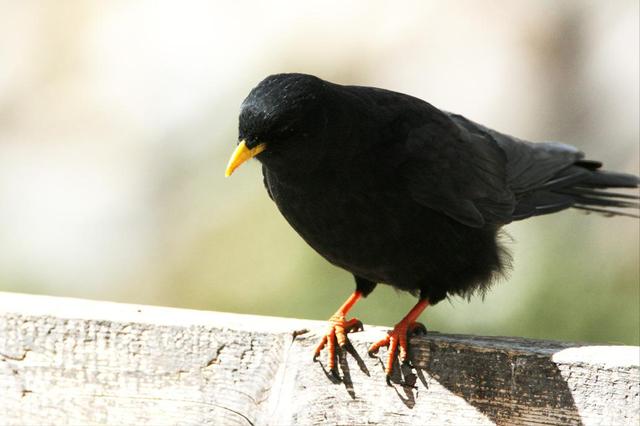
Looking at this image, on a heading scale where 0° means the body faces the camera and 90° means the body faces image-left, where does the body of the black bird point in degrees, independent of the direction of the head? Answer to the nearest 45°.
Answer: approximately 45°
